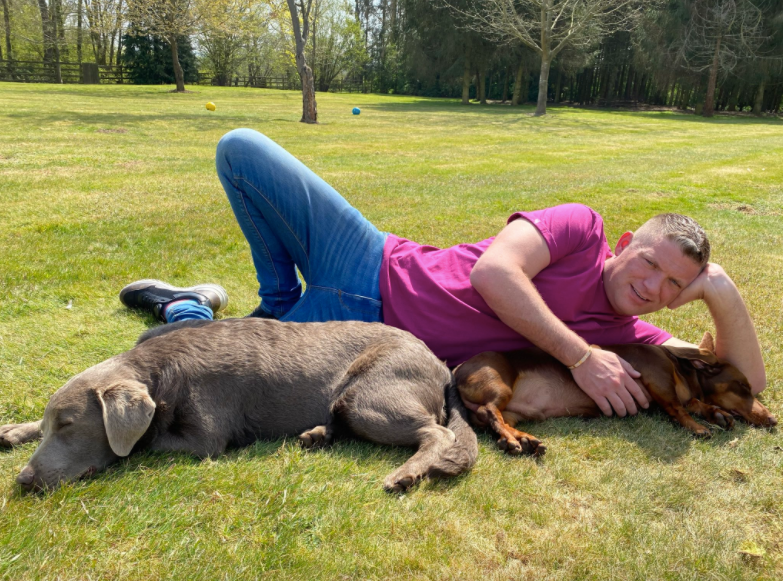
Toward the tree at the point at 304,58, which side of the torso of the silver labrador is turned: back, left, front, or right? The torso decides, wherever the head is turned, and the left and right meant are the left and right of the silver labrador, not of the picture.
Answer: right

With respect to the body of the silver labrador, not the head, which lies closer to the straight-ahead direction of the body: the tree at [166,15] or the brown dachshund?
the tree

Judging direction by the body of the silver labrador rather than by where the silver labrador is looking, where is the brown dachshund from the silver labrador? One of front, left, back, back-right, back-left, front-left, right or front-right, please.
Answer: back

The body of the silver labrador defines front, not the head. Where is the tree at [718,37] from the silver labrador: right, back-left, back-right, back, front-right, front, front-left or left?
back-right

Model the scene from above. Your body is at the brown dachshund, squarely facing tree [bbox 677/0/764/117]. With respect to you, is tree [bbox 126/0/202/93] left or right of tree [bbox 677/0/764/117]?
left

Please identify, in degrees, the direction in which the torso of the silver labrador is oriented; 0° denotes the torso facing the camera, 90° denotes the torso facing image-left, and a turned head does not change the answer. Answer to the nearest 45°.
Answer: approximately 90°

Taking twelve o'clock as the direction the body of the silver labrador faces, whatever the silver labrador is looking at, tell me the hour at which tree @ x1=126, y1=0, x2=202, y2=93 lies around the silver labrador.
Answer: The tree is roughly at 3 o'clock from the silver labrador.

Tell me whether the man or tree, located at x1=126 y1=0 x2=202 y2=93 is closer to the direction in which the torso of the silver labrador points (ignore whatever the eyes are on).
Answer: the tree

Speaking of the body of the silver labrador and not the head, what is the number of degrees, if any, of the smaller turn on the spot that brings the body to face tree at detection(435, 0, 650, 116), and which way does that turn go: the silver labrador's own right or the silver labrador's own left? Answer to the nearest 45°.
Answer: approximately 135° to the silver labrador's own right
